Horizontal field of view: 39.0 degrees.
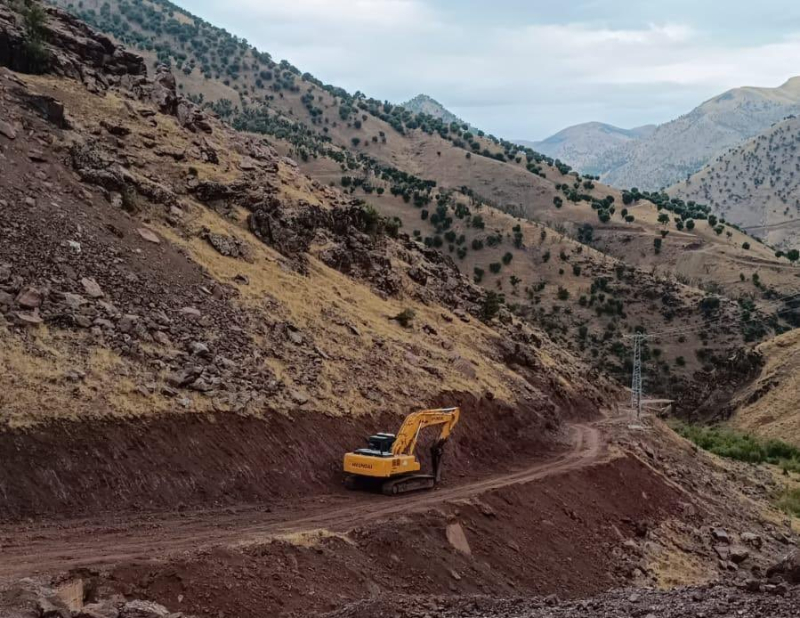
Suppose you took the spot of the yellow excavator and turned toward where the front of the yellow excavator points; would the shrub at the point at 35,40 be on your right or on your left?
on your left

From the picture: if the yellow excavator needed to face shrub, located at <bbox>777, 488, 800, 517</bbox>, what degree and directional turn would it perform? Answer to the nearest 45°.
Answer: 0° — it already faces it

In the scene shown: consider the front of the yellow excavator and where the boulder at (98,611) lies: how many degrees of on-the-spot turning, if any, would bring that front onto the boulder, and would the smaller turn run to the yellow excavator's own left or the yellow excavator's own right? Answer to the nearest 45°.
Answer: approximately 135° to the yellow excavator's own right

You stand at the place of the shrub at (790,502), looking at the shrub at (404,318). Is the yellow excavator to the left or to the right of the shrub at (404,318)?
left

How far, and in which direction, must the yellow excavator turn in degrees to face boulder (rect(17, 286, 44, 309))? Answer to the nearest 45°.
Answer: approximately 135° to its left

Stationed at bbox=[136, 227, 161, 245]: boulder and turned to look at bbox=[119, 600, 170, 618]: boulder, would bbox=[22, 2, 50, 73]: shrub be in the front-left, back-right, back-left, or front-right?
back-right

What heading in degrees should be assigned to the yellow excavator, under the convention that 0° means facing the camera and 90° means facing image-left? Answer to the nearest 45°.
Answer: approximately 225°

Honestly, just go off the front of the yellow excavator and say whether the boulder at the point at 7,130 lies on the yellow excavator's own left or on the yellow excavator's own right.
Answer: on the yellow excavator's own left

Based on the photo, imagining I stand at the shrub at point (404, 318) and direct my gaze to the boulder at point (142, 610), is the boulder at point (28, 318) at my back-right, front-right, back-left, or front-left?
front-right

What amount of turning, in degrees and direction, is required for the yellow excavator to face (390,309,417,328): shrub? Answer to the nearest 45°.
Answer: approximately 45° to its left

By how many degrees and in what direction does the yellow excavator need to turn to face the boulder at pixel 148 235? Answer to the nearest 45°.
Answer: approximately 90° to its left

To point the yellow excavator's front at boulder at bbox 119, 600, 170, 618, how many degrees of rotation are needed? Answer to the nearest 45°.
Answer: approximately 135° to its right

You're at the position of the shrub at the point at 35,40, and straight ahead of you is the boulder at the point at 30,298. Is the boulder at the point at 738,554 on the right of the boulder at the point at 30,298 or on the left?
left

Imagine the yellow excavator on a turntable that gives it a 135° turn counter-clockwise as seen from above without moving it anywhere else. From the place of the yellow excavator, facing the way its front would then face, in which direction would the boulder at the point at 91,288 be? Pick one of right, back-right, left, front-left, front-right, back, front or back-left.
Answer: front
